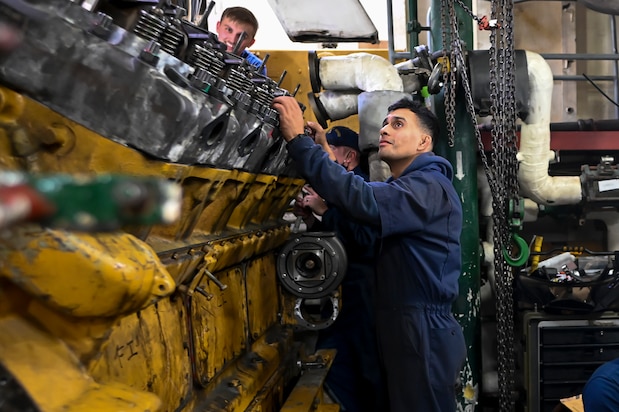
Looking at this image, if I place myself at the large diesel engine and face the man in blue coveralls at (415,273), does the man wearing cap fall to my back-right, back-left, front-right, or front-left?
front-left

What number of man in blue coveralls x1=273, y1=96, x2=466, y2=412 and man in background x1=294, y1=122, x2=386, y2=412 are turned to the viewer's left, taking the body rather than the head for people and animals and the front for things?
2

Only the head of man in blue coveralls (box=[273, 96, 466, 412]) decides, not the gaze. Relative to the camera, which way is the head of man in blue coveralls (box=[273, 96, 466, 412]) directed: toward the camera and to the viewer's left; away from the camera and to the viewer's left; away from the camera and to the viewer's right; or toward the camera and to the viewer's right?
toward the camera and to the viewer's left

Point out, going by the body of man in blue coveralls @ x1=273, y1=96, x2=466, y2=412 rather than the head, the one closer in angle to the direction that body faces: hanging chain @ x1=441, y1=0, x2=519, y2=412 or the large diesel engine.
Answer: the large diesel engine

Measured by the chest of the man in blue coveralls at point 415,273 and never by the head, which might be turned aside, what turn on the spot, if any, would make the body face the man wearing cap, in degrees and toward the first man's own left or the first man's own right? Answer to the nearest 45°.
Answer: approximately 90° to the first man's own right

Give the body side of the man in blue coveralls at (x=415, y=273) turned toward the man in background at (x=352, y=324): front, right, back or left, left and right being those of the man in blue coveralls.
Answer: right

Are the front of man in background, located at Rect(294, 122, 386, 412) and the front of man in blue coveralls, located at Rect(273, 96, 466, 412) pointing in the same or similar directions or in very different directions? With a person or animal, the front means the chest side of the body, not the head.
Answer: same or similar directions

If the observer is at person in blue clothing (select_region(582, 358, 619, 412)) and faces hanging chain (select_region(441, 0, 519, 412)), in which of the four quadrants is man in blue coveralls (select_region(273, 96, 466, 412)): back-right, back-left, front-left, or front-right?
front-left

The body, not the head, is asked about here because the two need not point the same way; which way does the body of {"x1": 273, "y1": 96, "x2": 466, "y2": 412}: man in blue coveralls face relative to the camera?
to the viewer's left

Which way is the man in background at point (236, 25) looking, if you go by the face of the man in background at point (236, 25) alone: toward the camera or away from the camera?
toward the camera

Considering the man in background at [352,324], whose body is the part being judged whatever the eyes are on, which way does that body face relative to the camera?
to the viewer's left

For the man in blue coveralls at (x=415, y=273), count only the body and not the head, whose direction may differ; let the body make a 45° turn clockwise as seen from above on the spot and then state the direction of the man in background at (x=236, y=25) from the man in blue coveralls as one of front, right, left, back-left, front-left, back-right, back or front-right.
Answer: front
